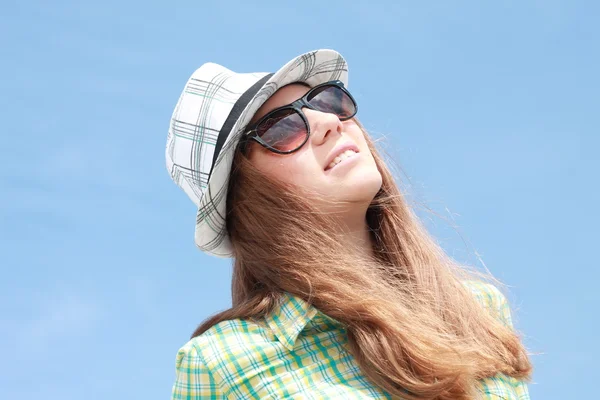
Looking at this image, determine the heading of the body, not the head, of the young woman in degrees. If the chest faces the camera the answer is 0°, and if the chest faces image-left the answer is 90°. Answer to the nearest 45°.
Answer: approximately 315°
